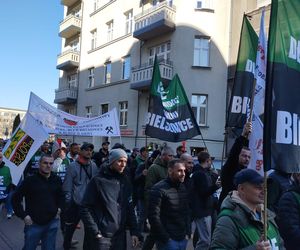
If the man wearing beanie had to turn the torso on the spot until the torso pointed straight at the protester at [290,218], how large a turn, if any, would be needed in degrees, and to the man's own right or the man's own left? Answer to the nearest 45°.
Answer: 0° — they already face them

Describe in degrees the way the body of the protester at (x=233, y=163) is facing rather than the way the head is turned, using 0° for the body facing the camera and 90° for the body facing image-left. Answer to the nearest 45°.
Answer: approximately 315°

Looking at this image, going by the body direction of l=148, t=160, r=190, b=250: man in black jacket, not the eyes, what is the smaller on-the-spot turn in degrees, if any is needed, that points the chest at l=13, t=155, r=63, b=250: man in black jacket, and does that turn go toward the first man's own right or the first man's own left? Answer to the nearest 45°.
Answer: approximately 135° to the first man's own right

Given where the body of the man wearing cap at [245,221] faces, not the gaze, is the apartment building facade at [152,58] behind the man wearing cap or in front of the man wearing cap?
behind

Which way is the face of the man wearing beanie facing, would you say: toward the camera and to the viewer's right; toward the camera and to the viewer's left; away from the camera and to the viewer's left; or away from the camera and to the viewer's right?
toward the camera and to the viewer's right

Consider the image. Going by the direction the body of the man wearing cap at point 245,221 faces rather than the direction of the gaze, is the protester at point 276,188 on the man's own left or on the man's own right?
on the man's own left

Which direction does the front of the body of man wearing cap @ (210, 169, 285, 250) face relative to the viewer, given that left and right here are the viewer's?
facing the viewer and to the right of the viewer
